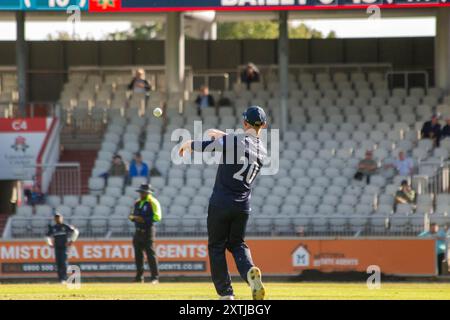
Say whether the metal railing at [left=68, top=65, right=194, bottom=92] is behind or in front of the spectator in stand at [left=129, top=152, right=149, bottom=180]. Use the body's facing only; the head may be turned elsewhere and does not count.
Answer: behind

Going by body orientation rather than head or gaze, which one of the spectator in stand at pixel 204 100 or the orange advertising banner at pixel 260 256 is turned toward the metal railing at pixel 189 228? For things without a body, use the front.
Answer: the spectator in stand

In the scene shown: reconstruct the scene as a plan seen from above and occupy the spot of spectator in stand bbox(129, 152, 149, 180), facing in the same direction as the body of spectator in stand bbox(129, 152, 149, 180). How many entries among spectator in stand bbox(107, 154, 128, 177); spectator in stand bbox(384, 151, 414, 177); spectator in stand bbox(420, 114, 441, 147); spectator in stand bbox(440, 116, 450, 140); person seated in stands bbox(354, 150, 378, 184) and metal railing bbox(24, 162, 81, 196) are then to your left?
4

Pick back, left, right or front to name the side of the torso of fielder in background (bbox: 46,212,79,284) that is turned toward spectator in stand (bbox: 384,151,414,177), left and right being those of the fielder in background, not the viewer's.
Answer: left

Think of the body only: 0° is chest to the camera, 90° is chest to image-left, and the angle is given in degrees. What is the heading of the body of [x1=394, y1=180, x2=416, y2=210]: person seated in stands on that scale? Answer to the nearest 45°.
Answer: approximately 0°

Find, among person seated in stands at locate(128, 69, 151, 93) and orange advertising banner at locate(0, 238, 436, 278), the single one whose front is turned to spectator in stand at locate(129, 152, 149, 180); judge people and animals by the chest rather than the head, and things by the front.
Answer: the person seated in stands

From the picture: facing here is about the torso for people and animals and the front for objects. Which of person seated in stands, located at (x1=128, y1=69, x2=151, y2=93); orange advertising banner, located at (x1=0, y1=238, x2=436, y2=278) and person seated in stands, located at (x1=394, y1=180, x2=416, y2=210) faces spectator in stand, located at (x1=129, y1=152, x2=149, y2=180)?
person seated in stands, located at (x1=128, y1=69, x2=151, y2=93)

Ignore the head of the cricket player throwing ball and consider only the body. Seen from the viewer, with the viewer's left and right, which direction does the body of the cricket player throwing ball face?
facing away from the viewer and to the left of the viewer
